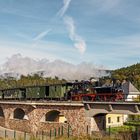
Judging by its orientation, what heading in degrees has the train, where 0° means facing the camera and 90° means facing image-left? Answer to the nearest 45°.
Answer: approximately 315°
